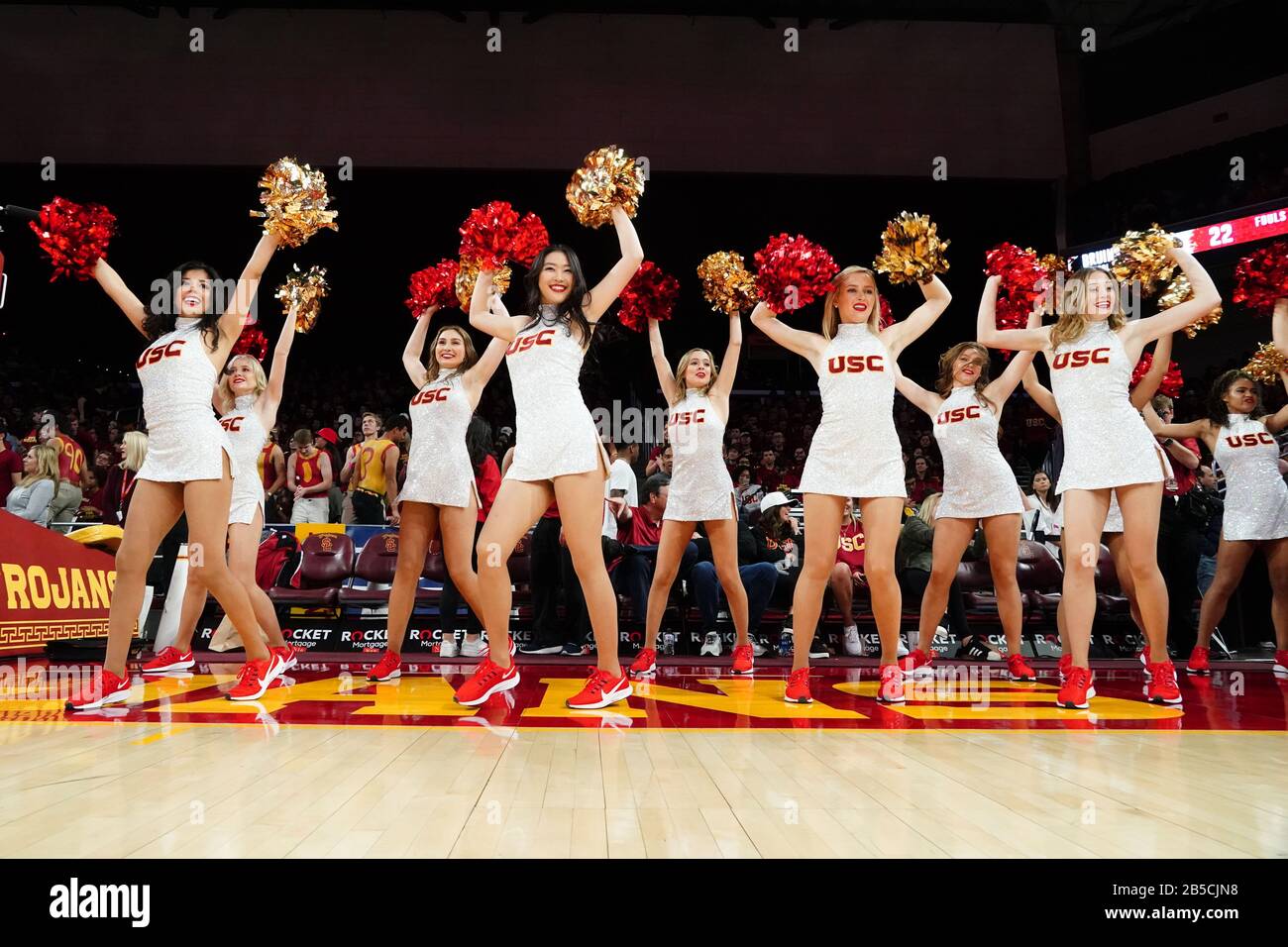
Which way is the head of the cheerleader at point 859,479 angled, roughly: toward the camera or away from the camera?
toward the camera

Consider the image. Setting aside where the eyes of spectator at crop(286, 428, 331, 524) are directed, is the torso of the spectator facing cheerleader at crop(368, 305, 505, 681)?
yes

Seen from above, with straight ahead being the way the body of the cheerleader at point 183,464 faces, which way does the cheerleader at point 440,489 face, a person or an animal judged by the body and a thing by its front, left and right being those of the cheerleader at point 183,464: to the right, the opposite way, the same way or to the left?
the same way

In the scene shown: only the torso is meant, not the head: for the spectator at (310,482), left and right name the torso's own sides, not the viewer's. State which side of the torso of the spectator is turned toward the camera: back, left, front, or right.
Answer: front

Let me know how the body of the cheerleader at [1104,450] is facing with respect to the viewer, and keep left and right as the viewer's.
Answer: facing the viewer

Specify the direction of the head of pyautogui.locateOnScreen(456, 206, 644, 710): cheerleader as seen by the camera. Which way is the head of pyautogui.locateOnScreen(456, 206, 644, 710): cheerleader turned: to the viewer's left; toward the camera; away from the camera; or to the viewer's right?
toward the camera

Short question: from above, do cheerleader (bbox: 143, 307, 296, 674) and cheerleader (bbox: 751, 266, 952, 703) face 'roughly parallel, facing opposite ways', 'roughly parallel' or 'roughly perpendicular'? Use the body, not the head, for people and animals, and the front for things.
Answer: roughly parallel

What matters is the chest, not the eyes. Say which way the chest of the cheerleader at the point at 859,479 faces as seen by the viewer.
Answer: toward the camera

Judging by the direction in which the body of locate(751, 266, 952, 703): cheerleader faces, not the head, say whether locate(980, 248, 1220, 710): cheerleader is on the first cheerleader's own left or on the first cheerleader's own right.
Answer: on the first cheerleader's own left

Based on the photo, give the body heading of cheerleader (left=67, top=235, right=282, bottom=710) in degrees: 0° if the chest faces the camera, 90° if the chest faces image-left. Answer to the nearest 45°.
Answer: approximately 45°

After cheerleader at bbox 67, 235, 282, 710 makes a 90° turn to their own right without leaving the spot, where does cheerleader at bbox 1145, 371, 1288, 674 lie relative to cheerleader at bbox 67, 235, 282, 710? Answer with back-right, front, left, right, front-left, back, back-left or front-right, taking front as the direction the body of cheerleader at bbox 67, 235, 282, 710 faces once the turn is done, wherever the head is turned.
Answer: back-right

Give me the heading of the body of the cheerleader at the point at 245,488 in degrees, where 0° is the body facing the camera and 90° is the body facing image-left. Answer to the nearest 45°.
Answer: approximately 45°

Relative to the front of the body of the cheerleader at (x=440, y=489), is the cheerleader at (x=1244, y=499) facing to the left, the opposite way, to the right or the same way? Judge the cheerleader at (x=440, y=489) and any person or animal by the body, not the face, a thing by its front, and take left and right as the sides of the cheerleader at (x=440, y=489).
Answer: the same way

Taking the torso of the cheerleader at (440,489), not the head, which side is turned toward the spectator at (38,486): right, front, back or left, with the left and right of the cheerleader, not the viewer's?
right

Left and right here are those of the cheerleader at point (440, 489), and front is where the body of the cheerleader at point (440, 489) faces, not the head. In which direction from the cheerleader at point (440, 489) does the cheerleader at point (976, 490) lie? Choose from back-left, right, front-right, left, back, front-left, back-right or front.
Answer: back-left

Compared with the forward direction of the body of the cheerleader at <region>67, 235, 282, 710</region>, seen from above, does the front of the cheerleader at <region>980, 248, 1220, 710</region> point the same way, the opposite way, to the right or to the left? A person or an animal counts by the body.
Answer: the same way
